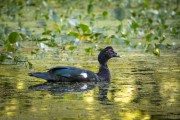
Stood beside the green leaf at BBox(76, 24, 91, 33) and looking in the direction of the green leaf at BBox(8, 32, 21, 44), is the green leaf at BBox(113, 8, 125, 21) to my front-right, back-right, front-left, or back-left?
back-right

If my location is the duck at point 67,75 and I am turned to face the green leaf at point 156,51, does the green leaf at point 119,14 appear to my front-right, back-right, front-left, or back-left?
front-left

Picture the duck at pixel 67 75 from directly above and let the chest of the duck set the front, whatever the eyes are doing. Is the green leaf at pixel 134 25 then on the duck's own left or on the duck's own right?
on the duck's own left

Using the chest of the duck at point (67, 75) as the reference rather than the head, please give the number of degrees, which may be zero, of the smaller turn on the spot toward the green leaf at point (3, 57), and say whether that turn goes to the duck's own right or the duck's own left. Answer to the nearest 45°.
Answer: approximately 135° to the duck's own left

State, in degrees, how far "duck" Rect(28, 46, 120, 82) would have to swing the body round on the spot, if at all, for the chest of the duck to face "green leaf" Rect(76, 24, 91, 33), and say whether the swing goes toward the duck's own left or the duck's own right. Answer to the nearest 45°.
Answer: approximately 90° to the duck's own left

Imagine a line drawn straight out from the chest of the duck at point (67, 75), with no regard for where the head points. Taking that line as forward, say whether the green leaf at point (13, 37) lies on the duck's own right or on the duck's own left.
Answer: on the duck's own left

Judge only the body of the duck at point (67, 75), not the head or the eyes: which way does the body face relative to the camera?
to the viewer's right
